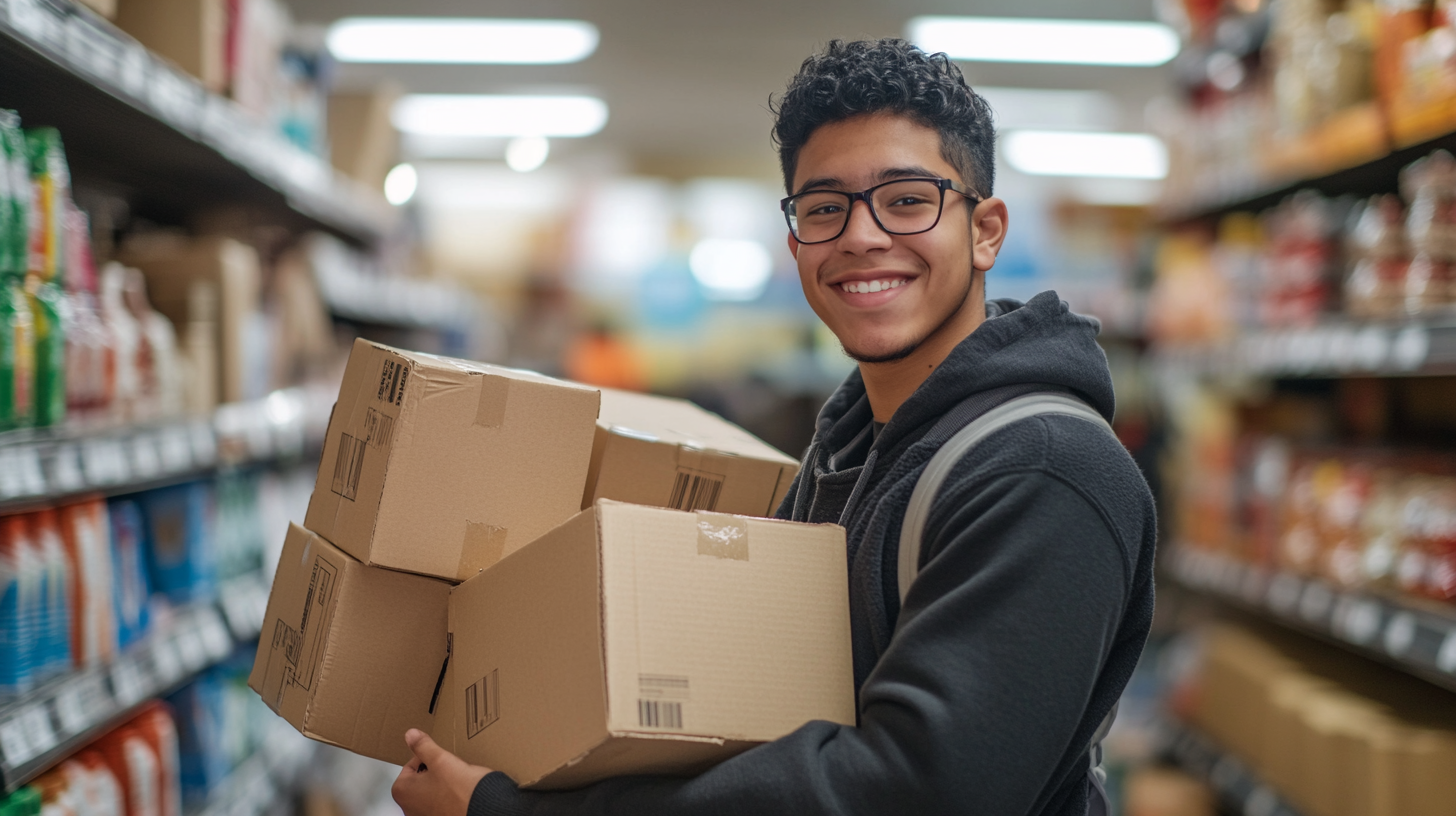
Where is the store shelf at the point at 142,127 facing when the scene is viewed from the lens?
facing the viewer and to the right of the viewer

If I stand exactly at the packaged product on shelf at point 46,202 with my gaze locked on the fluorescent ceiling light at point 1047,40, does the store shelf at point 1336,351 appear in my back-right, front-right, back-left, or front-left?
front-right

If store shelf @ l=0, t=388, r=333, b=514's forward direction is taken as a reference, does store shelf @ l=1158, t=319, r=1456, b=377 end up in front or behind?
in front

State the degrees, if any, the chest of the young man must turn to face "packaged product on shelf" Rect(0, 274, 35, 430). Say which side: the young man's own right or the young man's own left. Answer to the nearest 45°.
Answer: approximately 45° to the young man's own right

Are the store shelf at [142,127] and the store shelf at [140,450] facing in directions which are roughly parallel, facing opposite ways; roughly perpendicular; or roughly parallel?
roughly parallel

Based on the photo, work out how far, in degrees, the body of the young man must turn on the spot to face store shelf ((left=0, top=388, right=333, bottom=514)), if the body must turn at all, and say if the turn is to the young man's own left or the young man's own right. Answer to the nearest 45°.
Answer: approximately 90° to the young man's own right

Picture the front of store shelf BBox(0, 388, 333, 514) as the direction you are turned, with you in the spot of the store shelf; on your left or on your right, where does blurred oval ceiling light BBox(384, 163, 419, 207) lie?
on your left

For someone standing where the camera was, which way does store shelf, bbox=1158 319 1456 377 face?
facing the viewer and to the left of the viewer

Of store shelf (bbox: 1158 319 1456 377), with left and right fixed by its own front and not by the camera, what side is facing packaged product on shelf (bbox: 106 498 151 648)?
front

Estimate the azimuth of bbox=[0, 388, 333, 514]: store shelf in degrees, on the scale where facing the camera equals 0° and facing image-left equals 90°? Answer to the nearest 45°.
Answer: approximately 315°

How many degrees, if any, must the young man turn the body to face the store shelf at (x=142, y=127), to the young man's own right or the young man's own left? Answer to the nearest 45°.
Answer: approximately 90° to the young man's own right

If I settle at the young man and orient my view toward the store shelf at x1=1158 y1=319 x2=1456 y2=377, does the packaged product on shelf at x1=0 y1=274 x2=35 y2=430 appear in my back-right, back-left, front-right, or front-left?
back-left

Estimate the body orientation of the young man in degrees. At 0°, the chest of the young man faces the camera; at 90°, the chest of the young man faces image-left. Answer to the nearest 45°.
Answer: approximately 45°

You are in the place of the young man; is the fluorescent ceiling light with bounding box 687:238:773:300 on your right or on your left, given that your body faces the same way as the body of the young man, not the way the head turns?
on your right

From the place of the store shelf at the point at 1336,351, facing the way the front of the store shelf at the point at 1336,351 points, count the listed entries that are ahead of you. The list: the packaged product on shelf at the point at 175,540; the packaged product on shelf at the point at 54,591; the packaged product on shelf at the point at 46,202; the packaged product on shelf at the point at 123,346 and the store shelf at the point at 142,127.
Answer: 5

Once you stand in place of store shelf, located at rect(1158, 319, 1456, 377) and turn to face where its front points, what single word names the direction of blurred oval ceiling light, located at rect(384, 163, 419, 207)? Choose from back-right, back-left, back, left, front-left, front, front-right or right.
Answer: front-right
